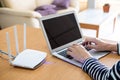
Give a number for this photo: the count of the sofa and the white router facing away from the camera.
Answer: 0

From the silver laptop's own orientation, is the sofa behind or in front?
behind

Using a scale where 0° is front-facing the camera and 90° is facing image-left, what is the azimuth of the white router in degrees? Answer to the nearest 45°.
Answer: approximately 315°

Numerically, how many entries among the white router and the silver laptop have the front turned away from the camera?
0

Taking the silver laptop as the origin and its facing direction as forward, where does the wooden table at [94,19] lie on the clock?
The wooden table is roughly at 8 o'clock from the silver laptop.

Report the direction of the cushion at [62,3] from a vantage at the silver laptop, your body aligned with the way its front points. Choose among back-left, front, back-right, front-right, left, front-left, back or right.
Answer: back-left

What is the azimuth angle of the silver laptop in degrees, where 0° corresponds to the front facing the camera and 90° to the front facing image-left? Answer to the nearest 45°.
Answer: approximately 315°

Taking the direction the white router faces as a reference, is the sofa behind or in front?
behind

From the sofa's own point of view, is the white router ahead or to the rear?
ahead

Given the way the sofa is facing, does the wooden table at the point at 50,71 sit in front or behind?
in front

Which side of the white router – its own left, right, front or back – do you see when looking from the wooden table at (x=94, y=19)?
left
